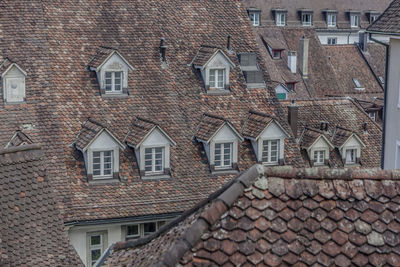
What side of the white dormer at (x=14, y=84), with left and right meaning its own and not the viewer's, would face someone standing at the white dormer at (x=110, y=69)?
left

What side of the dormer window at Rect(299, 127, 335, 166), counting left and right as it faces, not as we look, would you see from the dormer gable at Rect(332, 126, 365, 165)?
left

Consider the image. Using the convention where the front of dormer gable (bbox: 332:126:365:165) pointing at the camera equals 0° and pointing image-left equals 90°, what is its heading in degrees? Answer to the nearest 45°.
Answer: approximately 315°

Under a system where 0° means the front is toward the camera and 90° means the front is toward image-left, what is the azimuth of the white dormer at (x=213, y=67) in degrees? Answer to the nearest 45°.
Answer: approximately 315°

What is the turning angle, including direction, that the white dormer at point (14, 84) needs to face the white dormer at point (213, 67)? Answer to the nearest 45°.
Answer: approximately 90° to its left

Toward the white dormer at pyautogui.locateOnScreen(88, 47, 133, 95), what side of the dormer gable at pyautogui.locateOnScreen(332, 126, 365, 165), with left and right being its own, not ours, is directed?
right

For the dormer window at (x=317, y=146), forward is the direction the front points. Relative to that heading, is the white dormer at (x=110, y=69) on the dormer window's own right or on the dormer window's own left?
on the dormer window's own right

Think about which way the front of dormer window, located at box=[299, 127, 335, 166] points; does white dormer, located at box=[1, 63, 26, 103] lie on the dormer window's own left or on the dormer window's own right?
on the dormer window's own right

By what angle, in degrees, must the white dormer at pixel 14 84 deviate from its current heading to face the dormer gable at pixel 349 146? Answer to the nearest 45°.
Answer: approximately 90° to its left

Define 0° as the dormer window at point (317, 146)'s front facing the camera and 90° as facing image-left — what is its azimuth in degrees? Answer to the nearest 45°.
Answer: approximately 315°

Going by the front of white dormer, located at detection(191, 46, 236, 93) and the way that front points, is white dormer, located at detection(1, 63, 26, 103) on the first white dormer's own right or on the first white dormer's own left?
on the first white dormer's own right
